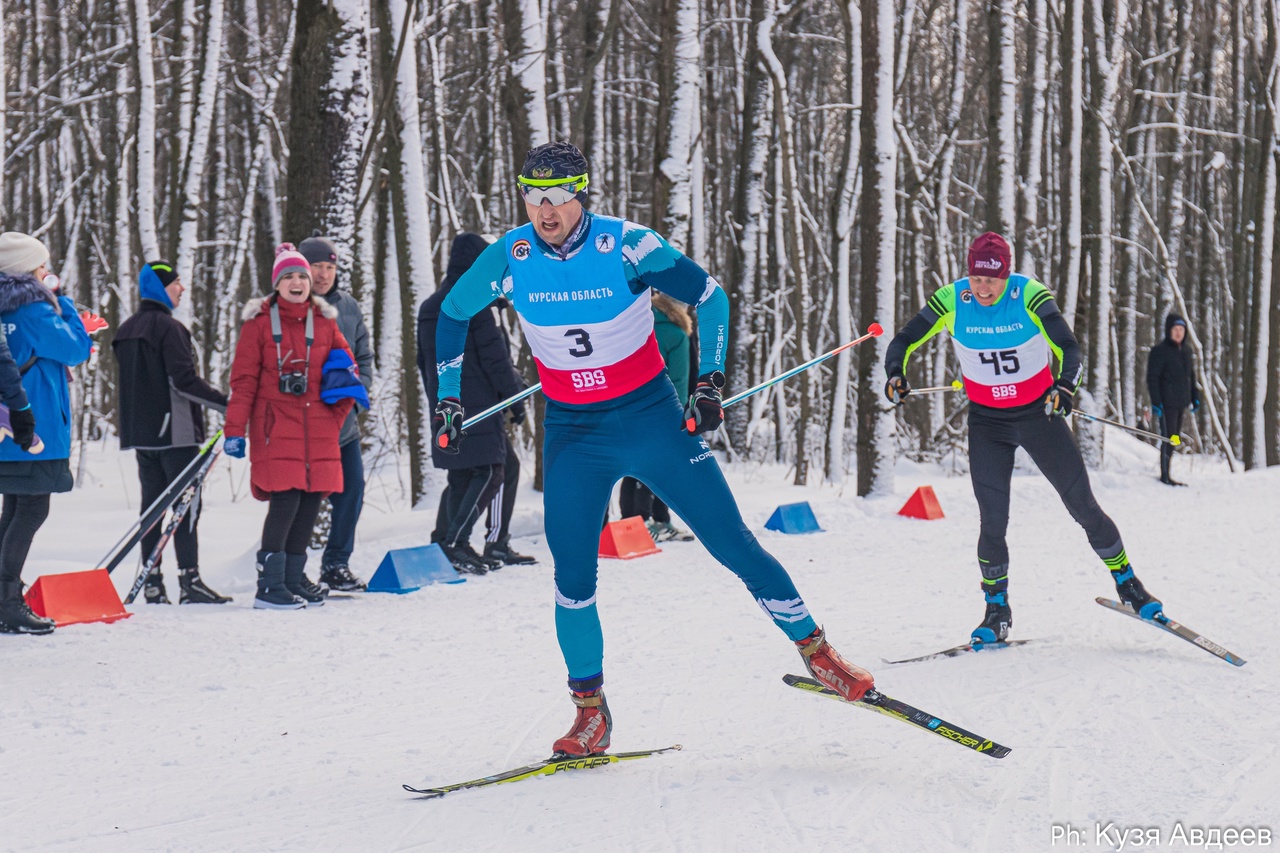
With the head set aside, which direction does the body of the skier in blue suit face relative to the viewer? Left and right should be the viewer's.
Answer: facing the viewer

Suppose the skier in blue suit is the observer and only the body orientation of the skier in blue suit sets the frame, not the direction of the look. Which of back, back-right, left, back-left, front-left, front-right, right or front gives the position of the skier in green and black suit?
back-left

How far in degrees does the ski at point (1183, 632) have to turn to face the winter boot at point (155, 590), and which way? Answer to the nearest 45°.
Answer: approximately 135° to its right

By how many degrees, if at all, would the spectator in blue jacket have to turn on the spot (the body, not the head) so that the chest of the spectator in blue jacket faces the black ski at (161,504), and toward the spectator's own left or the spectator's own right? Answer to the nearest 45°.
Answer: approximately 45° to the spectator's own left

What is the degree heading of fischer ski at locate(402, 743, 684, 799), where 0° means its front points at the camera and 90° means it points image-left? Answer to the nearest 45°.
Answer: approximately 45°

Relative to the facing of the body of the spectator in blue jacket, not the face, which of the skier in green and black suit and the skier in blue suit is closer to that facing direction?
the skier in green and black suit

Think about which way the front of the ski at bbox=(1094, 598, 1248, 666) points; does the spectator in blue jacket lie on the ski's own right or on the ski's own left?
on the ski's own right

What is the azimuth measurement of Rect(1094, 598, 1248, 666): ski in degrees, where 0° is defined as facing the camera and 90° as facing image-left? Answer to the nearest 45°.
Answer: approximately 315°

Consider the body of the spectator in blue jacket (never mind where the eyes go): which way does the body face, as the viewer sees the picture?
to the viewer's right

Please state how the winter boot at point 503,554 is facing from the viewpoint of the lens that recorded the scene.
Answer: facing to the right of the viewer

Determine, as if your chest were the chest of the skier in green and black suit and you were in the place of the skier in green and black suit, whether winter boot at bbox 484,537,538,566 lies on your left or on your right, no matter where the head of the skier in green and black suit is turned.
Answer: on your right

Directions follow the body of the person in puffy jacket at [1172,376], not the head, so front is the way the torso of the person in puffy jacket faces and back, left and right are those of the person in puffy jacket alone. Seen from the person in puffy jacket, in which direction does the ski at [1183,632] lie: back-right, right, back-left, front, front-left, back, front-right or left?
front-right

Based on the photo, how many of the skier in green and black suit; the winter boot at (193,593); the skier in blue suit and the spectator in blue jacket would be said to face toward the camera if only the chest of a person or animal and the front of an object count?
2

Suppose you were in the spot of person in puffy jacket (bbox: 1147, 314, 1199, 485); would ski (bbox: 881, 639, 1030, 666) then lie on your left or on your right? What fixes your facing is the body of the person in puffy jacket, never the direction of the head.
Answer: on your right

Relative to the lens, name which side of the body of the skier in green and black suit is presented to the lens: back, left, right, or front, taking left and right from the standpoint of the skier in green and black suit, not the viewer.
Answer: front

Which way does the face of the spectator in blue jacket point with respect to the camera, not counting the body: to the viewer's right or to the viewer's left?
to the viewer's right
